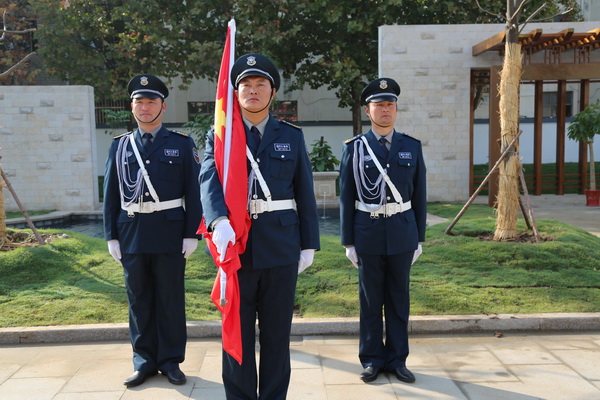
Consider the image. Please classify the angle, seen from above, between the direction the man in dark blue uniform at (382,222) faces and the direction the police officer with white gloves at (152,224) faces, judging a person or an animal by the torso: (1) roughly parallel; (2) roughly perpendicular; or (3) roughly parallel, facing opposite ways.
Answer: roughly parallel

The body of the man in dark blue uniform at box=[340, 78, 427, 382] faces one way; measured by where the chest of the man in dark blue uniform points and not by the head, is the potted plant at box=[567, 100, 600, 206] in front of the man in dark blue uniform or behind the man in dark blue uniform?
behind

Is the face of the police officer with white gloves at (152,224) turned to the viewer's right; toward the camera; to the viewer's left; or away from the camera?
toward the camera

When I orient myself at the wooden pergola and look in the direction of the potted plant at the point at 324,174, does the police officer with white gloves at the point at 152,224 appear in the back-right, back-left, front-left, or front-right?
front-left

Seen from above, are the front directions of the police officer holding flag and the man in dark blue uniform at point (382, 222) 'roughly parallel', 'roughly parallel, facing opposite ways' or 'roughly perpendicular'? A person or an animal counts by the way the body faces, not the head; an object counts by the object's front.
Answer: roughly parallel

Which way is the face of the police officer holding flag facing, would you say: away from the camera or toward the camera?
toward the camera

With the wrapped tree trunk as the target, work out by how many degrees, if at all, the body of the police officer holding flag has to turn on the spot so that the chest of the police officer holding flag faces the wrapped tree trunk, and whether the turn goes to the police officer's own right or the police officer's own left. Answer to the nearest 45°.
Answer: approximately 135° to the police officer's own left

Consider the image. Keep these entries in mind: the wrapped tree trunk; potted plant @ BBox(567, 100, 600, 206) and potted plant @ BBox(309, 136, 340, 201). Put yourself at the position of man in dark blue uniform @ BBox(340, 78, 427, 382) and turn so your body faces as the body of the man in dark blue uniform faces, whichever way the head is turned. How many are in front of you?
0

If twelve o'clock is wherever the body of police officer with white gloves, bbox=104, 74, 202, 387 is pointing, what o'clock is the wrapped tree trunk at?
The wrapped tree trunk is roughly at 8 o'clock from the police officer with white gloves.

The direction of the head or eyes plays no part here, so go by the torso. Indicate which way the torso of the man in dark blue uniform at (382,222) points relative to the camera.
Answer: toward the camera

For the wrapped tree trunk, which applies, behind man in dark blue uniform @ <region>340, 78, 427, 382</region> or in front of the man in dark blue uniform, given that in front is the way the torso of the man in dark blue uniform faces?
behind

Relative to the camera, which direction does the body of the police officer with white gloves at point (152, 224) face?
toward the camera

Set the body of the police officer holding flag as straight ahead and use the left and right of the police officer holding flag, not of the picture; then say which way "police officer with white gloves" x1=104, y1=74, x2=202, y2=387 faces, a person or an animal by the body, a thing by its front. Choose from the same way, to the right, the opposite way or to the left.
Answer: the same way

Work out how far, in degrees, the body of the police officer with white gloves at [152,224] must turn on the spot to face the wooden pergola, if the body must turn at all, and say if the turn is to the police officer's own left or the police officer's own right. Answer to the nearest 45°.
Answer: approximately 135° to the police officer's own left

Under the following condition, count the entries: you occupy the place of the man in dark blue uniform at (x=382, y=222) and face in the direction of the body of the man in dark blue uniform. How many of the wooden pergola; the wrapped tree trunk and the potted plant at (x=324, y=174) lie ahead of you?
0

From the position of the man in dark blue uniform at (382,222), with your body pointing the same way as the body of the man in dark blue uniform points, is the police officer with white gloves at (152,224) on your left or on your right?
on your right

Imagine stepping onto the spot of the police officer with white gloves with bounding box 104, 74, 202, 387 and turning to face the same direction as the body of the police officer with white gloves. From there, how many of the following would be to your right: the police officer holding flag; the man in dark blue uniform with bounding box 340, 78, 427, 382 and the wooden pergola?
0

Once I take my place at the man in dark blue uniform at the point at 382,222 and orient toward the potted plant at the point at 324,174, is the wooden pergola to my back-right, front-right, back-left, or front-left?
front-right
